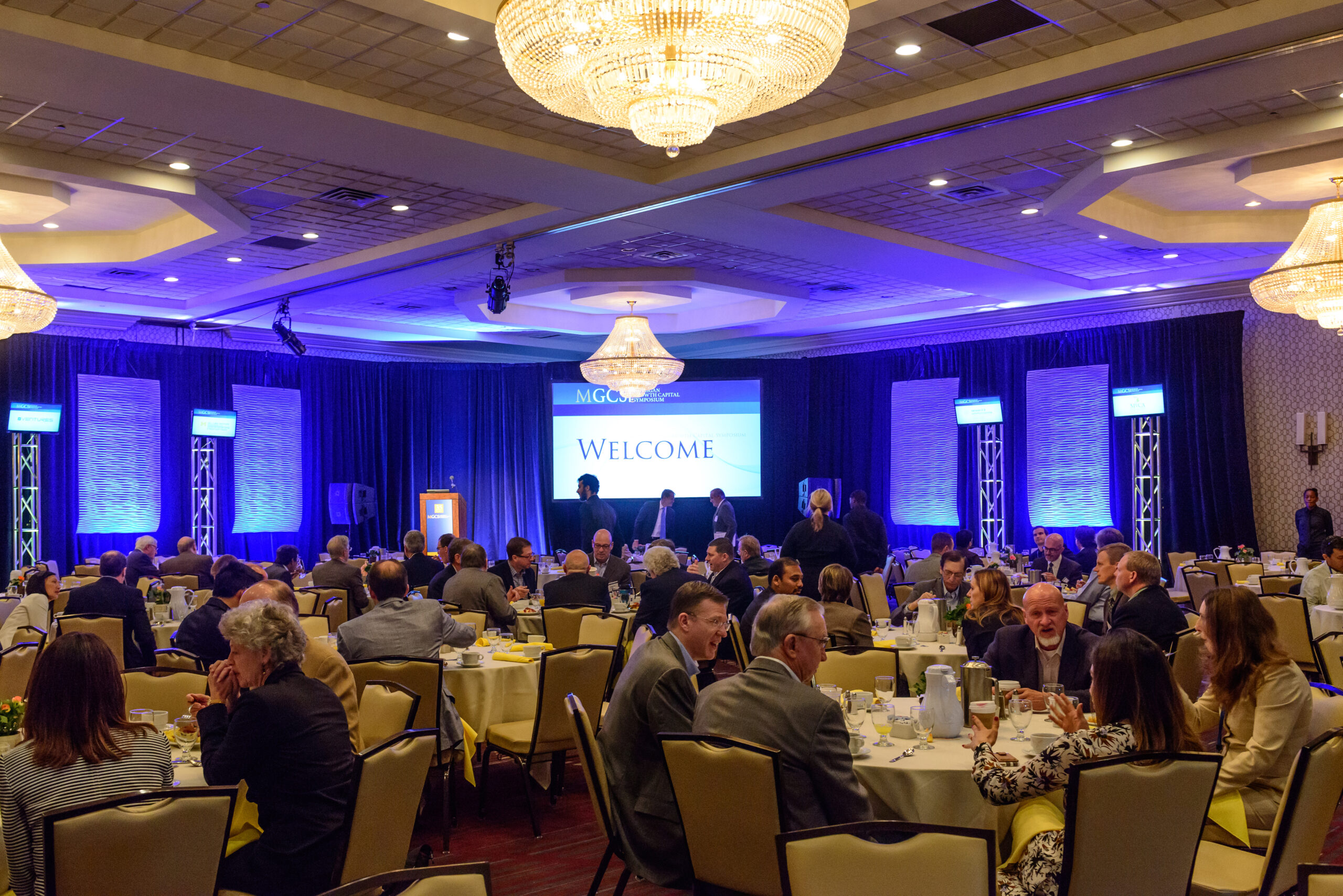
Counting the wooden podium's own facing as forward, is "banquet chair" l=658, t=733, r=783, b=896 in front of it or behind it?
in front

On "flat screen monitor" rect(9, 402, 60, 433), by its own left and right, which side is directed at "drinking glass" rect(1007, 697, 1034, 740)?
front

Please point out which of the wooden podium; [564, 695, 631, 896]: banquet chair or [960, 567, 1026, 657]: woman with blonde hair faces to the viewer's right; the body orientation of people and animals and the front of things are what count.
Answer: the banquet chair

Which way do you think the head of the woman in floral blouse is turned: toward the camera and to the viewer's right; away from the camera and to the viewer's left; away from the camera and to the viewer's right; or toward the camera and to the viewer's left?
away from the camera and to the viewer's left

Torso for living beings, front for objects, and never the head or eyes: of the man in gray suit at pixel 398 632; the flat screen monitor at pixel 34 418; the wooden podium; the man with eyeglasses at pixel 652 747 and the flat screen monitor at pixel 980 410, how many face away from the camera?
1

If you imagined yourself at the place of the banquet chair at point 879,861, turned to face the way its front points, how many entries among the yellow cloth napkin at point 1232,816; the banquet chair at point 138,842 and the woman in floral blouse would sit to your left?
1

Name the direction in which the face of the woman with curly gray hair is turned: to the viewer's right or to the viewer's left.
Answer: to the viewer's left

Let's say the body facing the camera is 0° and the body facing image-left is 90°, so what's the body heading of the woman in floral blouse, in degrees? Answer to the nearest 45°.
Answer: approximately 135°

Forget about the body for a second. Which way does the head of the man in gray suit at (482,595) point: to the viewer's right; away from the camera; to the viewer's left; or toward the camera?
away from the camera

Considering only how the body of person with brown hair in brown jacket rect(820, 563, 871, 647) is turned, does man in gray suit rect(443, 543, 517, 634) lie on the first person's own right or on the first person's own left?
on the first person's own left

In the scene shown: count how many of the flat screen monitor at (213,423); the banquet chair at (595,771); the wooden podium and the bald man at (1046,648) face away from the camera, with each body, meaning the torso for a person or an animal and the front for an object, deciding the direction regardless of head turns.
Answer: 0

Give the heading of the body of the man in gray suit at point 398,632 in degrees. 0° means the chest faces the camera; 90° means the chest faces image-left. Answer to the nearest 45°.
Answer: approximately 180°

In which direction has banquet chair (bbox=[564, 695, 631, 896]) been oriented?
to the viewer's right

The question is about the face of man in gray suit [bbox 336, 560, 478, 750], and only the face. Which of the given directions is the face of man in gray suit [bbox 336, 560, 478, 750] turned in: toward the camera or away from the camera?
away from the camera

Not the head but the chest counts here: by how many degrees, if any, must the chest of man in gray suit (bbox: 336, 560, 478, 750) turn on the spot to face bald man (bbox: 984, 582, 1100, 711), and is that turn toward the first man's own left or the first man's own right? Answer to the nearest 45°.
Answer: approximately 135° to the first man's own right

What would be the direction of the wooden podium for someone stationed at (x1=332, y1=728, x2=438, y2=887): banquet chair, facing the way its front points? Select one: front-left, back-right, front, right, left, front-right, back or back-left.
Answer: front-right

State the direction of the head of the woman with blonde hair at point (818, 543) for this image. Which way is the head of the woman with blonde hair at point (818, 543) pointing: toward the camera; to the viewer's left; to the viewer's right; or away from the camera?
away from the camera

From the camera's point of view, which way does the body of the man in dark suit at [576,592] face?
away from the camera
